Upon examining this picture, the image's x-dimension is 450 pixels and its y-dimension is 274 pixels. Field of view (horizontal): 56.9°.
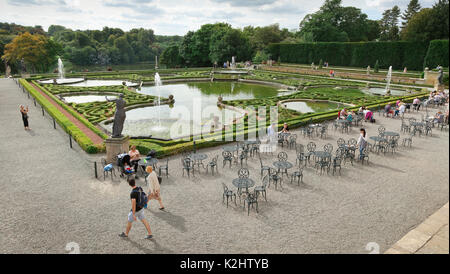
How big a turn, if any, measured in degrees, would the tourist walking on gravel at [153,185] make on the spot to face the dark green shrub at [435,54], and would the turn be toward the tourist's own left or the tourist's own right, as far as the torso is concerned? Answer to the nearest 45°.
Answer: approximately 135° to the tourist's own right

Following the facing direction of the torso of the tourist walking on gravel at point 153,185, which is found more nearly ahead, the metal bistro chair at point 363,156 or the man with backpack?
the man with backpack

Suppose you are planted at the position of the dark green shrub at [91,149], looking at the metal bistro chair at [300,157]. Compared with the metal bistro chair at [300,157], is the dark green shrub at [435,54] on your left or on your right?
left

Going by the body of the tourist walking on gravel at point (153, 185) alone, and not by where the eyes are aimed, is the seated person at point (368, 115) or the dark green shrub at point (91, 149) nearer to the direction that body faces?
the dark green shrub

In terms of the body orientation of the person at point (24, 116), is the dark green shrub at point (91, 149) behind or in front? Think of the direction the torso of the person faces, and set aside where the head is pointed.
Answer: in front

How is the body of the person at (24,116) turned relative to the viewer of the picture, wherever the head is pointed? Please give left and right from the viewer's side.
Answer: facing the viewer
